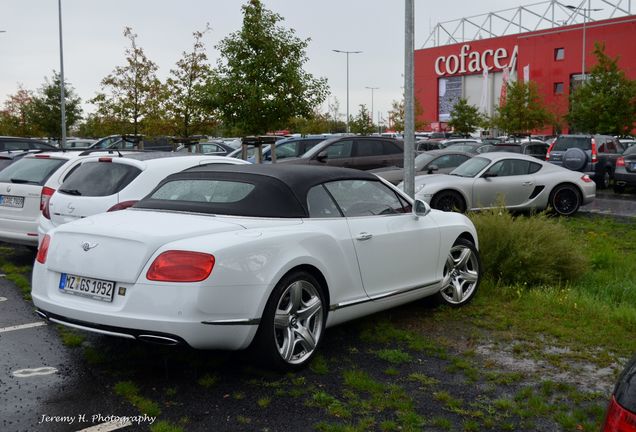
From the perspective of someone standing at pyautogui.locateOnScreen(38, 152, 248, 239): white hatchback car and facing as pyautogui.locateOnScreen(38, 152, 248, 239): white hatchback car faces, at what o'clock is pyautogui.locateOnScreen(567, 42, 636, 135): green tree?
The green tree is roughly at 12 o'clock from the white hatchback car.

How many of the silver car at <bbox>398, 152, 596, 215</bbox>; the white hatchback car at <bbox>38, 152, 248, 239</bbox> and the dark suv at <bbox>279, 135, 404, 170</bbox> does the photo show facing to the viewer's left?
2

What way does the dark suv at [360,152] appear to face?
to the viewer's left

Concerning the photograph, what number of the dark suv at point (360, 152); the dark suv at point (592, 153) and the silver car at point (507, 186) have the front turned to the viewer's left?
2

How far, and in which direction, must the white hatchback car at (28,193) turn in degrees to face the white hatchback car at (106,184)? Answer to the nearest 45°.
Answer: approximately 90° to its right

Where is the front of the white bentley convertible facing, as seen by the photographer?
facing away from the viewer and to the right of the viewer

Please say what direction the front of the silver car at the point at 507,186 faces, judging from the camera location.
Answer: facing to the left of the viewer

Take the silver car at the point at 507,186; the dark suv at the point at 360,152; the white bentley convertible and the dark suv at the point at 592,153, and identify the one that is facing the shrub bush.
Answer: the white bentley convertible

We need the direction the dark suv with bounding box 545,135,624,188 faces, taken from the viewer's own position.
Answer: facing away from the viewer and to the right of the viewer

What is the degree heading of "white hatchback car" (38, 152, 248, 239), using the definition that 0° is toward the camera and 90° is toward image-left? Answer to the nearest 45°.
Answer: approximately 225°

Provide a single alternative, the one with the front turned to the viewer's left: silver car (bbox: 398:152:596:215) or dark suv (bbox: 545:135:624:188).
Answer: the silver car

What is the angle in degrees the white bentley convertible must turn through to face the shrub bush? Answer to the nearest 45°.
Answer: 0° — it already faces it

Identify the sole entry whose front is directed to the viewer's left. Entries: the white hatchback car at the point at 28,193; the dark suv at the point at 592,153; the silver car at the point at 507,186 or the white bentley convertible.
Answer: the silver car
